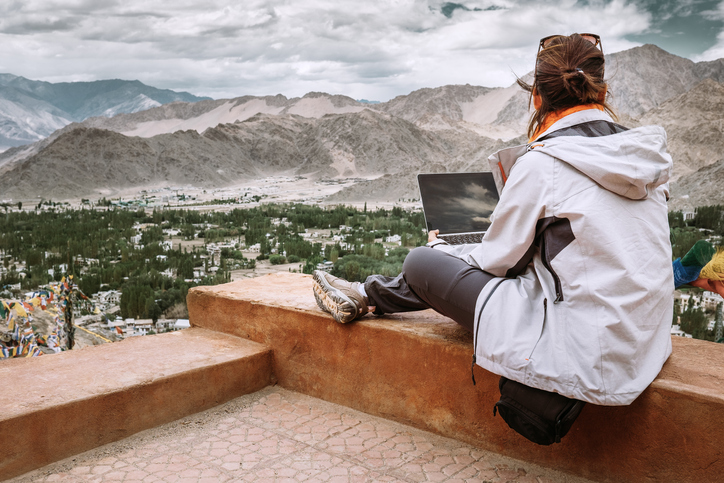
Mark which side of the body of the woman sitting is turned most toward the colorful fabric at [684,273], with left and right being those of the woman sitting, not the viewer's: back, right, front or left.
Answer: right

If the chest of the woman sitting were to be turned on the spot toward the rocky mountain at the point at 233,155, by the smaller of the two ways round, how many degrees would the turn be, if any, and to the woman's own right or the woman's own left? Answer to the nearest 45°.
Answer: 0° — they already face it

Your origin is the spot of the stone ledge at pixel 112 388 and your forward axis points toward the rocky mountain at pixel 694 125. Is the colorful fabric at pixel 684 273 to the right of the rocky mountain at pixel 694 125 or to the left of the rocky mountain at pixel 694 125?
right

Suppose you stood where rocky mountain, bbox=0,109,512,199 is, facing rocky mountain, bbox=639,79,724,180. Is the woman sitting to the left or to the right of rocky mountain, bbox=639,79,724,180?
right

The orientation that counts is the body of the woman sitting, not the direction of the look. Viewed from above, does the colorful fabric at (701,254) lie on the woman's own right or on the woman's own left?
on the woman's own right

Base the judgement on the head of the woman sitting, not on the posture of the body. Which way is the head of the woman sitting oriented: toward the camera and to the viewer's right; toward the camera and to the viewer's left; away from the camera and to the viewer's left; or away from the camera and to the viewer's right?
away from the camera and to the viewer's left

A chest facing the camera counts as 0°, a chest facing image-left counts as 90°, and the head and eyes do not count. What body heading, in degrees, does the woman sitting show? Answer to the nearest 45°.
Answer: approximately 135°

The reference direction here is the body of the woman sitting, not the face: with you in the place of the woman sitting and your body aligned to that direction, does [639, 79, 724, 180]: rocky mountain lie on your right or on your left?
on your right
